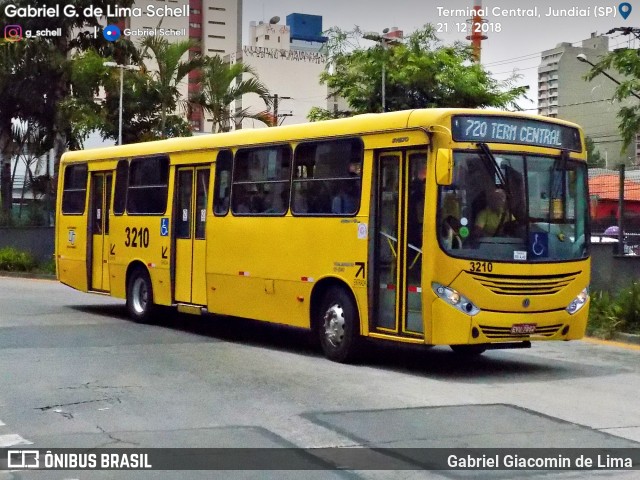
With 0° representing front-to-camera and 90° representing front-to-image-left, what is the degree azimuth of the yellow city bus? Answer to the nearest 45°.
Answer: approximately 315°

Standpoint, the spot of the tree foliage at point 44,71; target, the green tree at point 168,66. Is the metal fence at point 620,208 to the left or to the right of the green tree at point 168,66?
right

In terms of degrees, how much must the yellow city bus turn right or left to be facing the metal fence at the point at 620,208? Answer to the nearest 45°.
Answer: approximately 90° to its left

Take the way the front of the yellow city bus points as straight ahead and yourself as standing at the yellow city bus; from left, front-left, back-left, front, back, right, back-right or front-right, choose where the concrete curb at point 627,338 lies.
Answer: left

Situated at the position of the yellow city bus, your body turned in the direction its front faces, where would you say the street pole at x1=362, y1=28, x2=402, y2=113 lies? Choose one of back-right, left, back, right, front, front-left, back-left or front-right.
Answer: back-left

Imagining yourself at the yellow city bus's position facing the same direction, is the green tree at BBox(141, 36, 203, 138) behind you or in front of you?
behind

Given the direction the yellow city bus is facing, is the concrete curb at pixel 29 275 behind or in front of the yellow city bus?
behind

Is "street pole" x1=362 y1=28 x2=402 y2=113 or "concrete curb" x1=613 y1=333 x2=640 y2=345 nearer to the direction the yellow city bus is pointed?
the concrete curb

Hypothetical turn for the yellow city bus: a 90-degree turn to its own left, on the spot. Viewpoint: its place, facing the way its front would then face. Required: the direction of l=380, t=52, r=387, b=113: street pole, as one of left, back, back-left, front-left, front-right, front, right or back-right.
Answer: front-left

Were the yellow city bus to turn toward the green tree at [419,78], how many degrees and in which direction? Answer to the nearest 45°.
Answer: approximately 135° to its left
